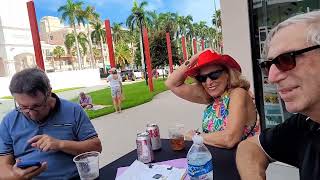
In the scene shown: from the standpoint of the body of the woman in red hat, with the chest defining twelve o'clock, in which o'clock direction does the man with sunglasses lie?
The man with sunglasses is roughly at 10 o'clock from the woman in red hat.

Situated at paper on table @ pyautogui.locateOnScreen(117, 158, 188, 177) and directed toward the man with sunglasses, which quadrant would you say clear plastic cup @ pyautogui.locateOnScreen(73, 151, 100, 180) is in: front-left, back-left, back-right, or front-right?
back-right

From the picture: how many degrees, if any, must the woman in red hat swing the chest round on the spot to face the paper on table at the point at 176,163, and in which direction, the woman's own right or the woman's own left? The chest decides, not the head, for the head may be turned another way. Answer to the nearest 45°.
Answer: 0° — they already face it

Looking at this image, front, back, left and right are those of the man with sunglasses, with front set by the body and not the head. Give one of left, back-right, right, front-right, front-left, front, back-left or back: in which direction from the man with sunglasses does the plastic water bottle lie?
front-right

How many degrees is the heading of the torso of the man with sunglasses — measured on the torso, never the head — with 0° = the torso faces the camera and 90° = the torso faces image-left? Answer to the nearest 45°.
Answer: approximately 45°

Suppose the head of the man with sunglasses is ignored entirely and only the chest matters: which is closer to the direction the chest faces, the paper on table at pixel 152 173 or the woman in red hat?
the paper on table

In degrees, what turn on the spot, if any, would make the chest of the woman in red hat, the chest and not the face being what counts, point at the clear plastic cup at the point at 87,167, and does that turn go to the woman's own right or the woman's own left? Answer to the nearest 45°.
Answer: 0° — they already face it

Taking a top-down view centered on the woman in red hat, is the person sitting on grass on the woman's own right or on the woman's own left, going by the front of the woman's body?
on the woman's own right

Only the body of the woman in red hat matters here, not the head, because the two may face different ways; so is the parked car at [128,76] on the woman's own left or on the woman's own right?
on the woman's own right

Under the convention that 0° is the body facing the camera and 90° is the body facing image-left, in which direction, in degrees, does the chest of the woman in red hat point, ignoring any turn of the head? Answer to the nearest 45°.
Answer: approximately 45°
